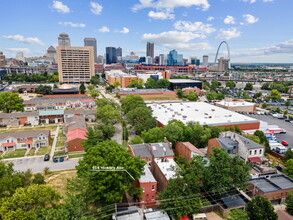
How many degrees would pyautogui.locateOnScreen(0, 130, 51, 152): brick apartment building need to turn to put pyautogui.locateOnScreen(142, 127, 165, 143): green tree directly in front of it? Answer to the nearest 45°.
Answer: approximately 45° to its left

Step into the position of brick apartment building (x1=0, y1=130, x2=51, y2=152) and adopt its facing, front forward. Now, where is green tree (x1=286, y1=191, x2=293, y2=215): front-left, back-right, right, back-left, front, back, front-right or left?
front-left

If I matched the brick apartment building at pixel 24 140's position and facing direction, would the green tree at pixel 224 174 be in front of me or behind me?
in front

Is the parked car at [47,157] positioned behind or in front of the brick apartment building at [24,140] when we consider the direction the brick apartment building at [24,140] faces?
in front

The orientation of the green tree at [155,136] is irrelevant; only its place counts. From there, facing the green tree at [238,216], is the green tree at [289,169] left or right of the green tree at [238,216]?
left

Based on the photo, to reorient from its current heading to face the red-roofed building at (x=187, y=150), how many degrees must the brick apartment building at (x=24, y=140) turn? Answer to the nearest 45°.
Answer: approximately 45° to its left

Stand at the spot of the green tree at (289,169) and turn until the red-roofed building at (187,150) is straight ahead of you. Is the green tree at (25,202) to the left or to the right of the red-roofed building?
left

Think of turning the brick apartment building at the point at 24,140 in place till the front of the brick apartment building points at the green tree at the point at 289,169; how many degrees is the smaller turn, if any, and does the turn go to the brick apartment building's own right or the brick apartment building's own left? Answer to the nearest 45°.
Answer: approximately 45° to the brick apartment building's own left

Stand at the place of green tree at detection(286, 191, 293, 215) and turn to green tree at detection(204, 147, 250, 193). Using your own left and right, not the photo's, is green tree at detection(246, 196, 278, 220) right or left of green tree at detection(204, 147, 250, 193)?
left

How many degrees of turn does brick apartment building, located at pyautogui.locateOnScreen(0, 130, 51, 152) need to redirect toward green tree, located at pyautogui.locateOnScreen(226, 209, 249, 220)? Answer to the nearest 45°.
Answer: approximately 45° to its left

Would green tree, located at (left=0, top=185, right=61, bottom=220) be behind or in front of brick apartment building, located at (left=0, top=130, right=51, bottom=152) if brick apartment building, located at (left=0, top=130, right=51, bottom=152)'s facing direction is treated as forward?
in front

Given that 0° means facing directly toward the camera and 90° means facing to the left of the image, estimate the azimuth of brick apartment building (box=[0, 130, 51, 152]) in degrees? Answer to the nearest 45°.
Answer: approximately 0°
